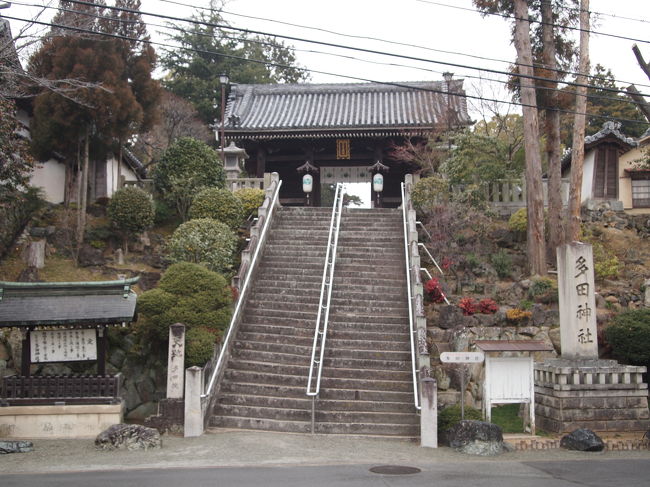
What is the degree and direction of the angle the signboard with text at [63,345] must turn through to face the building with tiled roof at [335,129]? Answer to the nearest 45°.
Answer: approximately 135° to its left

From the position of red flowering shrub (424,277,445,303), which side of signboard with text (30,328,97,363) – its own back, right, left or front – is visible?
left

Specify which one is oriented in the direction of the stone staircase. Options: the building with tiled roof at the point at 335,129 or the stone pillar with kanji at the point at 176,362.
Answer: the building with tiled roof

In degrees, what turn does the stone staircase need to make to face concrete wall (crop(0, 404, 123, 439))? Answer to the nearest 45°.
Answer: approximately 45° to its right

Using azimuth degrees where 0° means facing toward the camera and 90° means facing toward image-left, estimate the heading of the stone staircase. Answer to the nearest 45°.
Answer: approximately 0°

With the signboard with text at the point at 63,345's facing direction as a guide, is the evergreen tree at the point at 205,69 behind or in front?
behind

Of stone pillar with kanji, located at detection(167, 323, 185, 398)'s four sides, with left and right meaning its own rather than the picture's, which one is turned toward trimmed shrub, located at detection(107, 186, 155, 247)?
back
